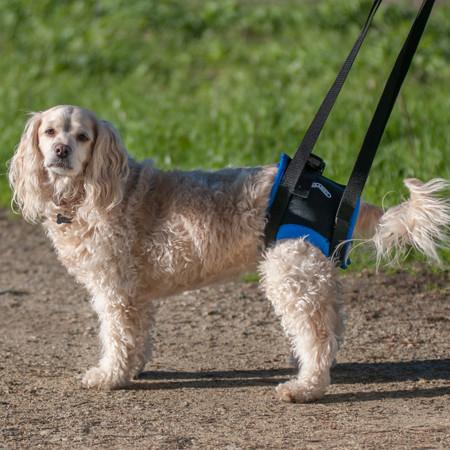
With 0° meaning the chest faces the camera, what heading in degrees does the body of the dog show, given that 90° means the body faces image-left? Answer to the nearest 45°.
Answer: approximately 90°
